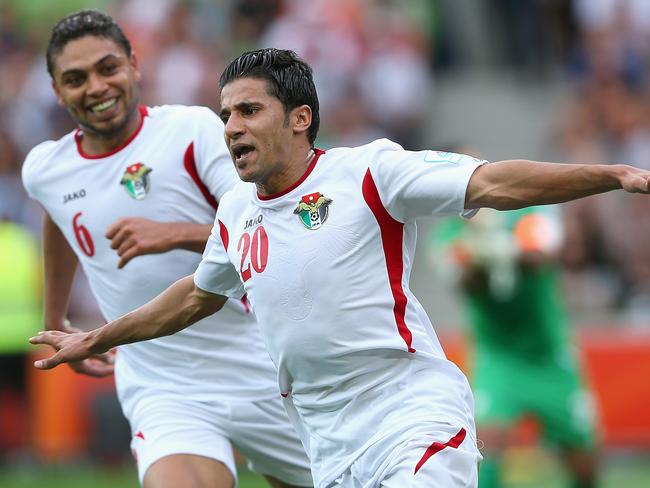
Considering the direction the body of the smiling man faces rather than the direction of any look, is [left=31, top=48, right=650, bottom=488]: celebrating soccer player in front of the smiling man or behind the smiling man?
in front

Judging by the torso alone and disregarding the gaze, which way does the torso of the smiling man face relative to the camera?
toward the camera

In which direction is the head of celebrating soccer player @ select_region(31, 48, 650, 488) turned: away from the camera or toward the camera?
toward the camera

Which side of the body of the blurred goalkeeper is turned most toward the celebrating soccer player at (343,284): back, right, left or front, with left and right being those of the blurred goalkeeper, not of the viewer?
front

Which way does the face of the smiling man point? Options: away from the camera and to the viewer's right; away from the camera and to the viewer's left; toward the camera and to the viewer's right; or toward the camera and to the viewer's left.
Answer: toward the camera and to the viewer's right

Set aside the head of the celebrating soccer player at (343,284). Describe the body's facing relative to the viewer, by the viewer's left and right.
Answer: facing the viewer and to the left of the viewer

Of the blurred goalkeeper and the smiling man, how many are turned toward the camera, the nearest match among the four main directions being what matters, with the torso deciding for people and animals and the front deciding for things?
2

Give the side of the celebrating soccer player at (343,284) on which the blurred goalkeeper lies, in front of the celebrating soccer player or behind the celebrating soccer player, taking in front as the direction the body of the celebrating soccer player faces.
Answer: behind

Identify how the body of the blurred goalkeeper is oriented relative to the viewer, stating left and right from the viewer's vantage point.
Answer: facing the viewer

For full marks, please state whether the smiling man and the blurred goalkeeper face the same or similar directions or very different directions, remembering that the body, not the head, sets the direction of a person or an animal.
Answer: same or similar directions

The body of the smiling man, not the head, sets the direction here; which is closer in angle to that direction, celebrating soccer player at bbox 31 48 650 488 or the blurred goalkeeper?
the celebrating soccer player

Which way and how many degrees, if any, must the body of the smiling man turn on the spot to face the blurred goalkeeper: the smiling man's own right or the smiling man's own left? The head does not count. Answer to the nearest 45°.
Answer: approximately 135° to the smiling man's own left
